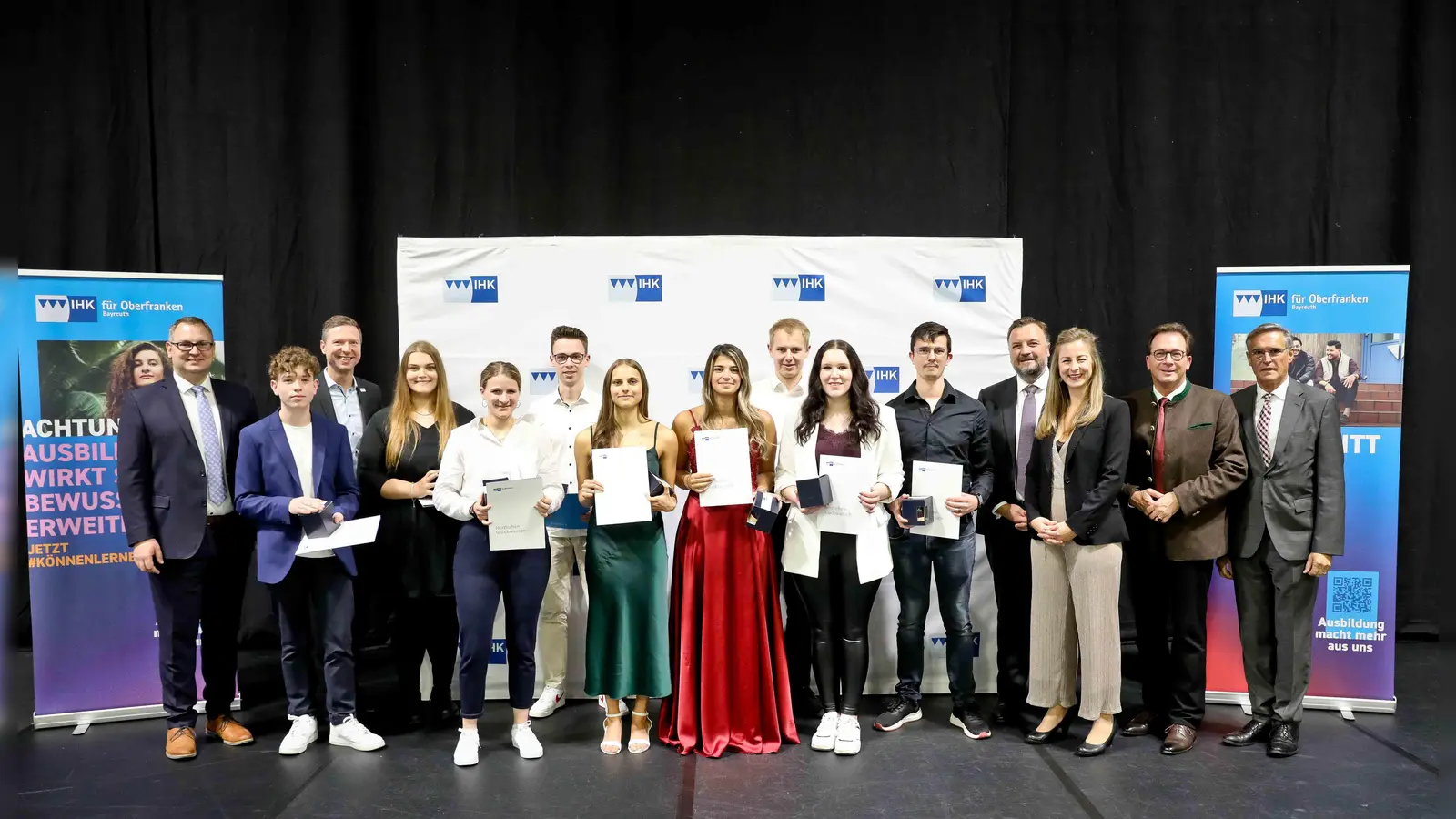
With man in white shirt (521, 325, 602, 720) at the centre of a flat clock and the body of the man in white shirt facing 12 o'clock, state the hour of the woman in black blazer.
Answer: The woman in black blazer is roughly at 10 o'clock from the man in white shirt.

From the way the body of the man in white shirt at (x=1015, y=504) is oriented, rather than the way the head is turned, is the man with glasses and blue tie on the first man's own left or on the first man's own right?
on the first man's own right

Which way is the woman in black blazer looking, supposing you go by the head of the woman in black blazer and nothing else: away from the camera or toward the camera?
toward the camera

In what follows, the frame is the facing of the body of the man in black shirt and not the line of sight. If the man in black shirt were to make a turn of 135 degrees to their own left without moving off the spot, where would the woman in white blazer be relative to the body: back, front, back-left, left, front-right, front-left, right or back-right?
back

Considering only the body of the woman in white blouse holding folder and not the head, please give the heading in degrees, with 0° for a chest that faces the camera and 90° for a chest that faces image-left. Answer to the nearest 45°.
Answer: approximately 0°

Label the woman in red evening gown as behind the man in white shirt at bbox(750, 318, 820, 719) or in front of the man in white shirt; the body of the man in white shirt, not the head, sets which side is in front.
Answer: in front

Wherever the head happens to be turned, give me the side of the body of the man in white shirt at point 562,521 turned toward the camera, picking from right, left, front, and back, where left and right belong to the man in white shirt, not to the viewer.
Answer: front

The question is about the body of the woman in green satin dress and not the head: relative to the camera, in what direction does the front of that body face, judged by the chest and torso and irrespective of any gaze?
toward the camera

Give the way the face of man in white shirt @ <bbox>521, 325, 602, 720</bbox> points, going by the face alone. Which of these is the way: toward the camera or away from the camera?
toward the camera

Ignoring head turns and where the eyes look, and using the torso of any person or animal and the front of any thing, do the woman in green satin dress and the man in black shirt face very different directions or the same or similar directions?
same or similar directions
